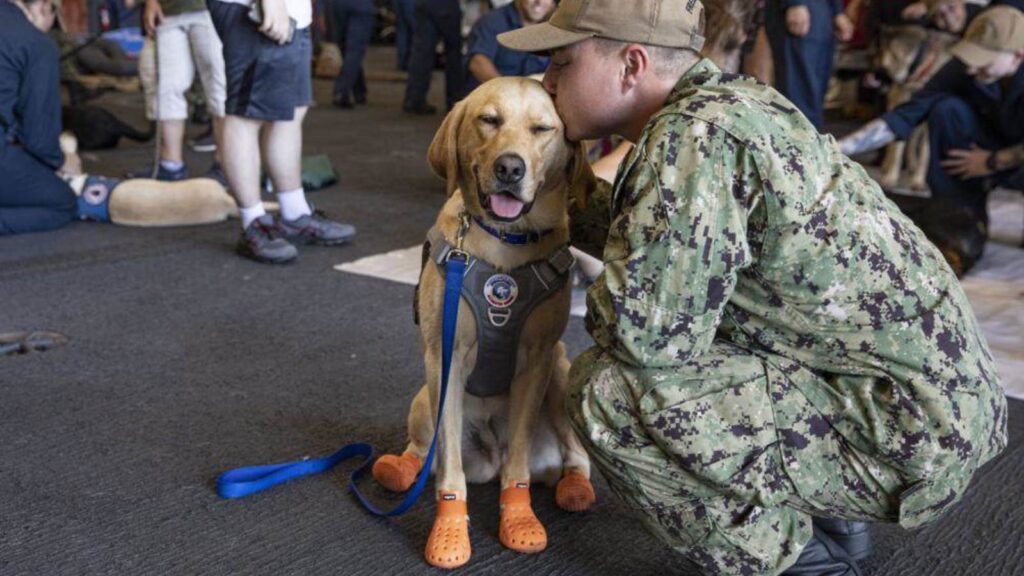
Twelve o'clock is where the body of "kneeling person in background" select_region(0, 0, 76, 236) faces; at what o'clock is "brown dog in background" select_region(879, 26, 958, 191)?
The brown dog in background is roughly at 12 o'clock from the kneeling person in background.

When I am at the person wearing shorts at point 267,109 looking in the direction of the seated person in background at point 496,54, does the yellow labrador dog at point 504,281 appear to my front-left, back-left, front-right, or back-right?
back-right

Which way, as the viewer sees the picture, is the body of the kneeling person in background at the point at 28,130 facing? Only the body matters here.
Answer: to the viewer's right

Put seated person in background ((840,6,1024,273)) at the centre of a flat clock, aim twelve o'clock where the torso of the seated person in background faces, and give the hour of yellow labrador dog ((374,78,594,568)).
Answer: The yellow labrador dog is roughly at 11 o'clock from the seated person in background.

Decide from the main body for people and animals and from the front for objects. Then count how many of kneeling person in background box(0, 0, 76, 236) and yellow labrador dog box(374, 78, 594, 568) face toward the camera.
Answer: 1

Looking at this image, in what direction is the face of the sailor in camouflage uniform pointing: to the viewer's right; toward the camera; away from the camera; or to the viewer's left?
to the viewer's left

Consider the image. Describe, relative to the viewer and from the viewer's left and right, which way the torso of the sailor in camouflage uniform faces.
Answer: facing to the left of the viewer

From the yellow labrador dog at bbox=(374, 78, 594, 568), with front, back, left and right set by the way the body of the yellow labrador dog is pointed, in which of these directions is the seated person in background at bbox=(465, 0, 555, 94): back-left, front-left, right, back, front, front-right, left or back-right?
back

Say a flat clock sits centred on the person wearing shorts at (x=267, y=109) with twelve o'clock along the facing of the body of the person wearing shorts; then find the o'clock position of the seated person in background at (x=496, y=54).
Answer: The seated person in background is roughly at 9 o'clock from the person wearing shorts.

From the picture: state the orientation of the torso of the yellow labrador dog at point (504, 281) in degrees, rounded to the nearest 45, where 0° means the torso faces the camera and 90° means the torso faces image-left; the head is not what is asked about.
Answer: approximately 0°
